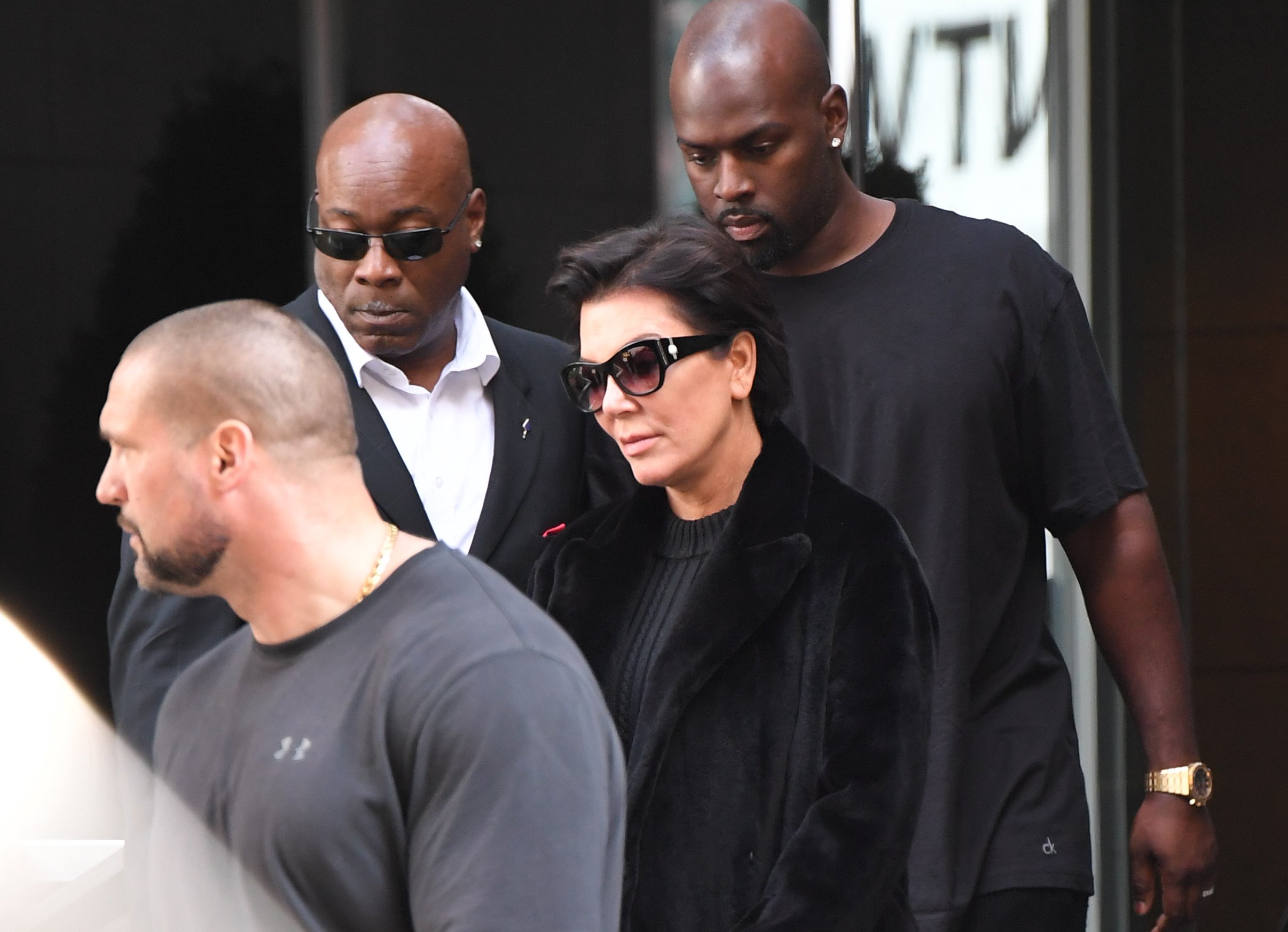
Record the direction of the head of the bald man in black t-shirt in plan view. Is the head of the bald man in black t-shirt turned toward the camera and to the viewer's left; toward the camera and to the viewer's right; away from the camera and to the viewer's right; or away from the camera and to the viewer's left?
toward the camera and to the viewer's left

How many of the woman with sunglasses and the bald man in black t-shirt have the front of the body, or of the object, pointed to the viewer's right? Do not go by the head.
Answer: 0

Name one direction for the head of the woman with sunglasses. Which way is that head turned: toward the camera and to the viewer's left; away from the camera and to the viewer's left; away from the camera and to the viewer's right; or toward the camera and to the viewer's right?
toward the camera and to the viewer's left

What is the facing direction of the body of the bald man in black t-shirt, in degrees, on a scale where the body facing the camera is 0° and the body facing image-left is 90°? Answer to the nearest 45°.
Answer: approximately 45°

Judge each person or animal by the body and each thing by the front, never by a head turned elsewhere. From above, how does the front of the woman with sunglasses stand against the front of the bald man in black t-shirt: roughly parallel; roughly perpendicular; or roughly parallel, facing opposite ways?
roughly parallel

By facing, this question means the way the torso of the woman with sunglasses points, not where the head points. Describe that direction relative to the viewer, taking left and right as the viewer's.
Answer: facing the viewer and to the left of the viewer
